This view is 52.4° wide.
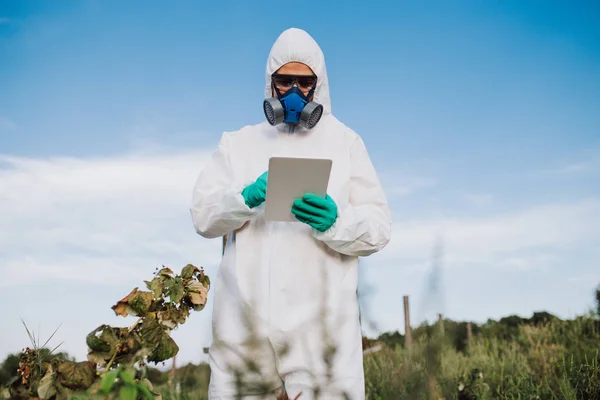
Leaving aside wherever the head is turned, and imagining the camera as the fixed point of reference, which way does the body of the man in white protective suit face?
toward the camera

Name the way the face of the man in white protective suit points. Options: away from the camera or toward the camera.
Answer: toward the camera

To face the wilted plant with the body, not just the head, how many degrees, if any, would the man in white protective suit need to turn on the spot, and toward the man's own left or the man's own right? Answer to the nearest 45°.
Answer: approximately 45° to the man's own right
